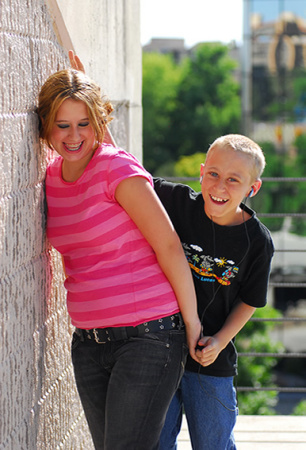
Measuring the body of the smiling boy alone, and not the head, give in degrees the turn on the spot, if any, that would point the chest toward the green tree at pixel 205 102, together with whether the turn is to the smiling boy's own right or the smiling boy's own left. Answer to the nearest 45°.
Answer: approximately 135° to the smiling boy's own right

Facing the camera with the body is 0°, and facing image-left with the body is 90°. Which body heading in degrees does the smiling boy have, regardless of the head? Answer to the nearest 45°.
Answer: approximately 45°

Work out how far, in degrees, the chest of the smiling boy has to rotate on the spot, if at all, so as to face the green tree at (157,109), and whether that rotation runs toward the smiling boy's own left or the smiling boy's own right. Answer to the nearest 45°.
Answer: approximately 135° to the smiling boy's own right
